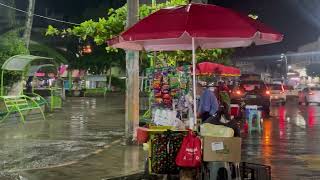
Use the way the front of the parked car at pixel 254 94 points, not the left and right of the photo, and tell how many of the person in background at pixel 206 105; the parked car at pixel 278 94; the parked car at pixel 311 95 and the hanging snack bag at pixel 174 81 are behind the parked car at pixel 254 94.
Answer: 2

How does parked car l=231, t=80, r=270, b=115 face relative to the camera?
away from the camera

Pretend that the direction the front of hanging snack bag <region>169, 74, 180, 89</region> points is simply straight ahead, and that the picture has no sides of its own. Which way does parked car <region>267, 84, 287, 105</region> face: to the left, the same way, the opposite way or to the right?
the opposite way

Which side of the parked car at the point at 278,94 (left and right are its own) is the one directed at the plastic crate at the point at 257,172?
back

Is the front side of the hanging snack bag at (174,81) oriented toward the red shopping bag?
yes

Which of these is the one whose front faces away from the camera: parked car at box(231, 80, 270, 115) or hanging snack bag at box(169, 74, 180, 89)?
the parked car

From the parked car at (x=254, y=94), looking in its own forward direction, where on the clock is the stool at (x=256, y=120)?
The stool is roughly at 6 o'clock from the parked car.

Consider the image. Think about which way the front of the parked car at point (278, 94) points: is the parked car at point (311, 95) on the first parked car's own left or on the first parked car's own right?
on the first parked car's own right

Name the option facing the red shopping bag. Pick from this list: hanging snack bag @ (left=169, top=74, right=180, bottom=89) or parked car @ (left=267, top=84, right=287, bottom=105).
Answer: the hanging snack bag

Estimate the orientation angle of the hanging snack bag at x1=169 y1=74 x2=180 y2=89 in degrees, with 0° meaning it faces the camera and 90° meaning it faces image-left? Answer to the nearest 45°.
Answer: approximately 0°
